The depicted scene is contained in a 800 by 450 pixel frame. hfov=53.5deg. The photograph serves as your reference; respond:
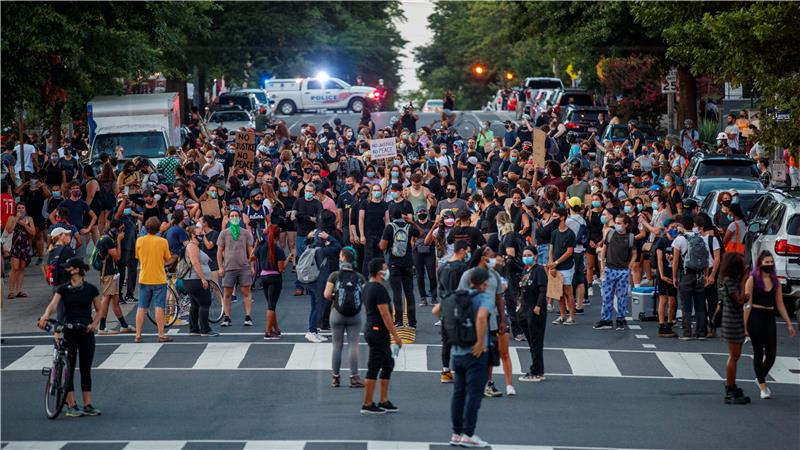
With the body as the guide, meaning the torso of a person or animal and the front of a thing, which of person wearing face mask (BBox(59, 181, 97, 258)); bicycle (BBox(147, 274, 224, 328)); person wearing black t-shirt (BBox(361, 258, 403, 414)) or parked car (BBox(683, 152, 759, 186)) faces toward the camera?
the person wearing face mask

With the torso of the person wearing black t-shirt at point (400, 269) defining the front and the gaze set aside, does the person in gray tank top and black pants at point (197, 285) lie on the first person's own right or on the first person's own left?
on the first person's own left

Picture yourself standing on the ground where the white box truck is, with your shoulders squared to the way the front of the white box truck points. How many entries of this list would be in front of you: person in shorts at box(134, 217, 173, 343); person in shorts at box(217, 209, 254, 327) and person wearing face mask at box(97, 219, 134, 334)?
3

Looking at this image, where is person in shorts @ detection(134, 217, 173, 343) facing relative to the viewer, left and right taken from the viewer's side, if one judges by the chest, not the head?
facing away from the viewer

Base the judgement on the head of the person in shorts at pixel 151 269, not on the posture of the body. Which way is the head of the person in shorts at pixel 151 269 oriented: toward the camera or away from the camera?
away from the camera

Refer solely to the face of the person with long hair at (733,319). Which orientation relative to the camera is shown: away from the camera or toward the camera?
away from the camera

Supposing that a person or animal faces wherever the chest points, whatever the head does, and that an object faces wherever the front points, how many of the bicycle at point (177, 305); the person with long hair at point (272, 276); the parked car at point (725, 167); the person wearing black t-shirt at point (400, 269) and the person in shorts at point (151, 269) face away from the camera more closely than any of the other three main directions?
4

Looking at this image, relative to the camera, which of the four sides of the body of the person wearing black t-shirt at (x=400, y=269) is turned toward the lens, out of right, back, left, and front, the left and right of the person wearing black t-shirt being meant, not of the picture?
back

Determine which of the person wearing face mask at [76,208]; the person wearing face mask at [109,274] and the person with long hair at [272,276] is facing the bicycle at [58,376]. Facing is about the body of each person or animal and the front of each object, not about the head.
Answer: the person wearing face mask at [76,208]

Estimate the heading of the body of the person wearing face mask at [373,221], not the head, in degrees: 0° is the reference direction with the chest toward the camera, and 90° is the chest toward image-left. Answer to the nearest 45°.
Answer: approximately 0°
